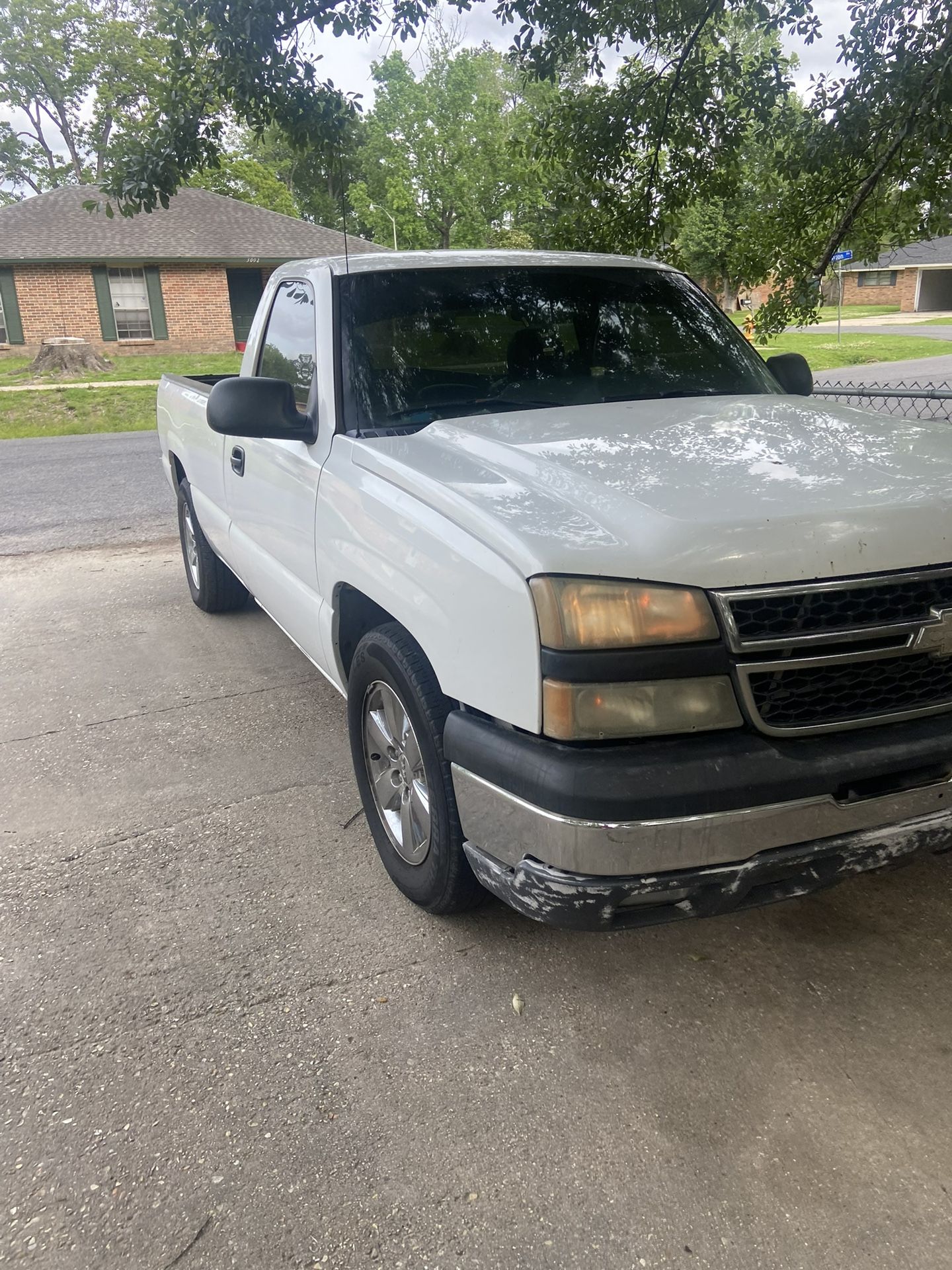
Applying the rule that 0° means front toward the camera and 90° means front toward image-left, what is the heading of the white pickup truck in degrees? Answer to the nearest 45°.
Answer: approximately 315°

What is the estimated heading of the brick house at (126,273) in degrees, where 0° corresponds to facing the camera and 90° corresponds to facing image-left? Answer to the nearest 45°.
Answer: approximately 0°

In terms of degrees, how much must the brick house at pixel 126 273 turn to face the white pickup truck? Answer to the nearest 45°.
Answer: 0° — it already faces it

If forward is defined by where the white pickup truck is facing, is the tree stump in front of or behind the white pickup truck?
behind

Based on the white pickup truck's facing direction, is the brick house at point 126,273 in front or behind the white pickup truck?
behind

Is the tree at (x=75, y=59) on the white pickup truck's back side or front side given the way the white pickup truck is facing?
on the back side

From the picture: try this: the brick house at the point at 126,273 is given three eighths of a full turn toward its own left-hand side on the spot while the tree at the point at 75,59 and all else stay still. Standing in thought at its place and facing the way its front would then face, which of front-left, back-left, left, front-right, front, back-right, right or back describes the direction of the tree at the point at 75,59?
front-left

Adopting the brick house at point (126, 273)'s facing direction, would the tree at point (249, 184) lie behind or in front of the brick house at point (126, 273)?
behind

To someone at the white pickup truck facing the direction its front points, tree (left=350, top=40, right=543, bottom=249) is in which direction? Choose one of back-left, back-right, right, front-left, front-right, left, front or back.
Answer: back-left

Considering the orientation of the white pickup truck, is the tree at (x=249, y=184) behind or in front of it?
behind
